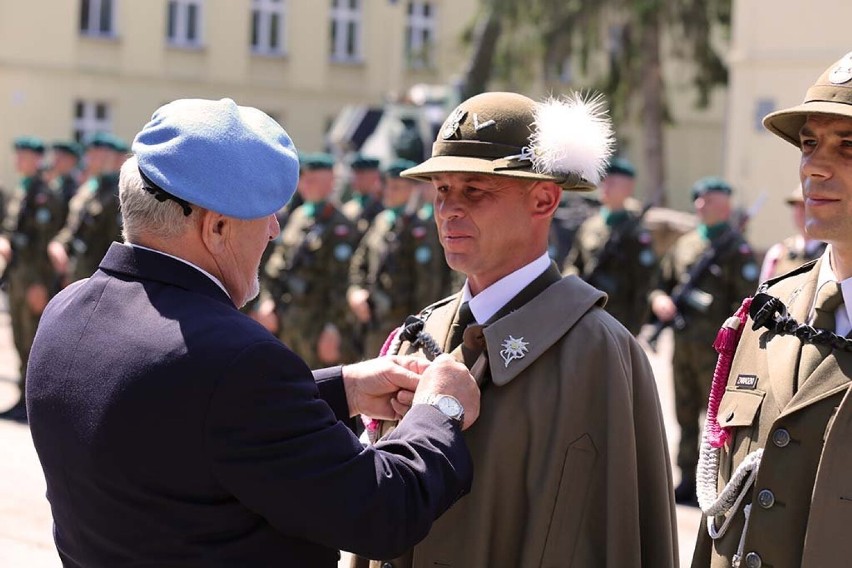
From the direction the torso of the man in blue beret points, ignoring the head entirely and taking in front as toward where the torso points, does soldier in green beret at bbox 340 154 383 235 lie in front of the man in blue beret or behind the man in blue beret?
in front

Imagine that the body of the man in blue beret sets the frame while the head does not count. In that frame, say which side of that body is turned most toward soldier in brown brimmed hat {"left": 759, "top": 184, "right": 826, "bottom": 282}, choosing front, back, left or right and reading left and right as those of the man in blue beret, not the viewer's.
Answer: front

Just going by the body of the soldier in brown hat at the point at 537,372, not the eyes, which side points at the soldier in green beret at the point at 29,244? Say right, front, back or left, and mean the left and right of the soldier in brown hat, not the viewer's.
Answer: right

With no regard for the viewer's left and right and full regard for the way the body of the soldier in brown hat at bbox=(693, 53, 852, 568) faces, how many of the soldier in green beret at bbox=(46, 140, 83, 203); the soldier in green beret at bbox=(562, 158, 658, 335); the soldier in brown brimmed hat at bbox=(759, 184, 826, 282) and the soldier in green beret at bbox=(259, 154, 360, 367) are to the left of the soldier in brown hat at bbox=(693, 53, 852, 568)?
0

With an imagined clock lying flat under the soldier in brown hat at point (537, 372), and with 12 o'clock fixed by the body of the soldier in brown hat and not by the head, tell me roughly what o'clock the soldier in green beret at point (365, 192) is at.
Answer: The soldier in green beret is roughly at 4 o'clock from the soldier in brown hat.

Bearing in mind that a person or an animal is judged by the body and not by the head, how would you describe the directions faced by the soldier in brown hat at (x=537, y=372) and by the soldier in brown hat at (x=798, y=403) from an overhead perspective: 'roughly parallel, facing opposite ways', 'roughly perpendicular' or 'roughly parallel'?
roughly parallel

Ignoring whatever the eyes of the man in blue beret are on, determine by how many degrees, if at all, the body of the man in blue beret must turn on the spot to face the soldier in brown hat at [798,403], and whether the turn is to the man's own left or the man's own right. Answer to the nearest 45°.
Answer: approximately 45° to the man's own right

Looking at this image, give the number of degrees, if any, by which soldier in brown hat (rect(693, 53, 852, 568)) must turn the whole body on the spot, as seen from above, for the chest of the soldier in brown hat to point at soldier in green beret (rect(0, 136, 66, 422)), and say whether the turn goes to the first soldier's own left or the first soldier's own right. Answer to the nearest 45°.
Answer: approximately 90° to the first soldier's own right

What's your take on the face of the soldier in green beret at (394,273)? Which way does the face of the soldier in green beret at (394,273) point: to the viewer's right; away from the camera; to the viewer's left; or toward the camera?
toward the camera

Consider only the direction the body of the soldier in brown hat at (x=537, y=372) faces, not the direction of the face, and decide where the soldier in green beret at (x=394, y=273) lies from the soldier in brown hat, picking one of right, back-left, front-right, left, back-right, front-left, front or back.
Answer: back-right

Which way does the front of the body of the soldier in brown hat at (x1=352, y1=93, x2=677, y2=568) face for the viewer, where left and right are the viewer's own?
facing the viewer and to the left of the viewer

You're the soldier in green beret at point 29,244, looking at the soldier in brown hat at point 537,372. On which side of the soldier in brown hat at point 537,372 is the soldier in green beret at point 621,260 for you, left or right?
left

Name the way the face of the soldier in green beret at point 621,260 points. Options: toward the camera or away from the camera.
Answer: toward the camera

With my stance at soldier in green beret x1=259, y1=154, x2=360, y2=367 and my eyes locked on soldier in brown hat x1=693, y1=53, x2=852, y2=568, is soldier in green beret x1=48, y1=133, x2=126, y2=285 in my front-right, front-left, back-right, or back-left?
back-right

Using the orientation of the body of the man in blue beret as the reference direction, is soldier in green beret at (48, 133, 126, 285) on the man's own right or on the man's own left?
on the man's own left

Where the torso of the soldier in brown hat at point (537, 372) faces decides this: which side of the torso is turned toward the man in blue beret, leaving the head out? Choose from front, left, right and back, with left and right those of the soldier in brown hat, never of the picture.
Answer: front

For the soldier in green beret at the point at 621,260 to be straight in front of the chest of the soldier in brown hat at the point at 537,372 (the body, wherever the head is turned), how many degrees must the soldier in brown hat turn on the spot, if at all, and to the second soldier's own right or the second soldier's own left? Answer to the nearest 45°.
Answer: approximately 135° to the second soldier's own right

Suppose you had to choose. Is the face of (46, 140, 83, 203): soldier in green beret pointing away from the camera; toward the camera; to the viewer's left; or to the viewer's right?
toward the camera

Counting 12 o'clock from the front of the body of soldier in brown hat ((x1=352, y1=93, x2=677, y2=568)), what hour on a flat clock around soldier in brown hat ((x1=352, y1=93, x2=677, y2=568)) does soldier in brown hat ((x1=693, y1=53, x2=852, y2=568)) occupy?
soldier in brown hat ((x1=693, y1=53, x2=852, y2=568)) is roughly at 8 o'clock from soldier in brown hat ((x1=352, y1=93, x2=677, y2=568)).

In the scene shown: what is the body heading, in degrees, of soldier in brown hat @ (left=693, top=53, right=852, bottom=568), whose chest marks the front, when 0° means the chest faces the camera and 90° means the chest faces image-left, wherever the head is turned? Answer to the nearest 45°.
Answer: approximately 45°

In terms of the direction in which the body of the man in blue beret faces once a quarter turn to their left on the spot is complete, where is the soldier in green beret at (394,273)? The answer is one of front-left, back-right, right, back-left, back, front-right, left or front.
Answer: front-right

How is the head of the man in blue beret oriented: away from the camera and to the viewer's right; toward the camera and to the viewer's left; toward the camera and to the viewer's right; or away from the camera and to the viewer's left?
away from the camera and to the viewer's right

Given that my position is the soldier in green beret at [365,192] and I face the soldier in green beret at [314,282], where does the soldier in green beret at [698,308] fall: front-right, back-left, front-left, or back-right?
front-left

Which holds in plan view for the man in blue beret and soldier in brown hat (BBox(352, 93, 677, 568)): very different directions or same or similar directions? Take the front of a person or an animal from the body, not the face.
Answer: very different directions
